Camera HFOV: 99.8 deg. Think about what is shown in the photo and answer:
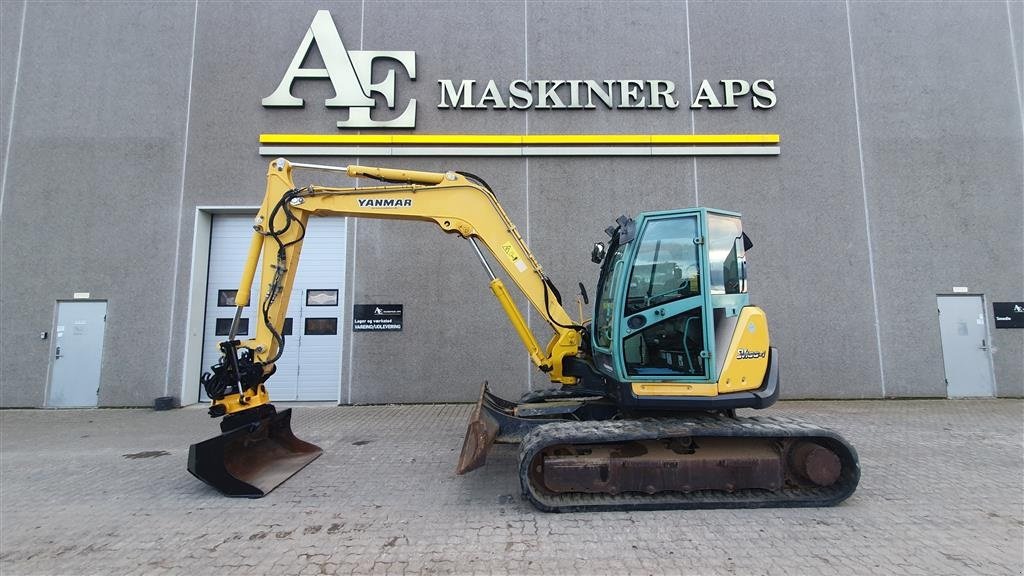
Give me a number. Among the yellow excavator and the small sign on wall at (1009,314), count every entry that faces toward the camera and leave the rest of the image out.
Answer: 1

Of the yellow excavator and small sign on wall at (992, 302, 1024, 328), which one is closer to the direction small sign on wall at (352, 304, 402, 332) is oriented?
the yellow excavator

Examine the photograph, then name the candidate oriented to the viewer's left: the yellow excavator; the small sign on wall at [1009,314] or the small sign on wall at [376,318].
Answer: the yellow excavator

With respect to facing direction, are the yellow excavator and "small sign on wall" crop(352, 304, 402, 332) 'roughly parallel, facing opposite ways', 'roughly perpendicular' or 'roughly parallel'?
roughly perpendicular

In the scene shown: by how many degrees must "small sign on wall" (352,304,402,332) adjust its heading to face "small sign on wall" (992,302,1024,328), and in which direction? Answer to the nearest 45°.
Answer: approximately 90° to its left

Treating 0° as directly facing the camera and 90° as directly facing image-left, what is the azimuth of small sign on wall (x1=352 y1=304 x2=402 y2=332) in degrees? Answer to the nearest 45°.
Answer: approximately 0°

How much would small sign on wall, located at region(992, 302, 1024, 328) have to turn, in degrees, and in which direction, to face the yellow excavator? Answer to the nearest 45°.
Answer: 0° — it already faces it

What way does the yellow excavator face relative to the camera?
to the viewer's left

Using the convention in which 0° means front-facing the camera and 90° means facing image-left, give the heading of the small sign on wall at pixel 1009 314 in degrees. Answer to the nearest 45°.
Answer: approximately 0°

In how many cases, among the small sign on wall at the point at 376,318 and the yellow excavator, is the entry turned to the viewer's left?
1

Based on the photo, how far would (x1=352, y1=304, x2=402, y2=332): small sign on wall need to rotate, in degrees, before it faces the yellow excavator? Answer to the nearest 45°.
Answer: approximately 45° to its left

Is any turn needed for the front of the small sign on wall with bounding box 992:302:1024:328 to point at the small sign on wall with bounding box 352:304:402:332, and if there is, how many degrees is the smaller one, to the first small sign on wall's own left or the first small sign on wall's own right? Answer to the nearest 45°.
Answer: approximately 45° to the first small sign on wall's own right

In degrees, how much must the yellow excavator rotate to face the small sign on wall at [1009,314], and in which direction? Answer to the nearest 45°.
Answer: approximately 135° to its right
